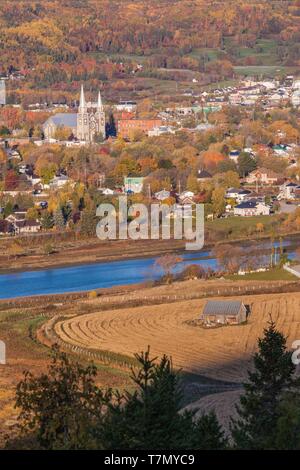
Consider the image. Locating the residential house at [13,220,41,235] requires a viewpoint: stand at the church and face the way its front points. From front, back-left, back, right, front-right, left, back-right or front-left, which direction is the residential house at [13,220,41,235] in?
front-right

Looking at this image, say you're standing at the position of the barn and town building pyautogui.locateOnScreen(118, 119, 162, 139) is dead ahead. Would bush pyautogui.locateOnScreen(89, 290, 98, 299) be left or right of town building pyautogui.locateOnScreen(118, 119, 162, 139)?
left

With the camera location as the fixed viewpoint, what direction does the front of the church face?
facing the viewer and to the right of the viewer

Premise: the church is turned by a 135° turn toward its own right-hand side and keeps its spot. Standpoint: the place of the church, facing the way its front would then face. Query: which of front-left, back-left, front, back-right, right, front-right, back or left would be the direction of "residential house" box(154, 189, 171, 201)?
left

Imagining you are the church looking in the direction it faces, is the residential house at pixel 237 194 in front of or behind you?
in front

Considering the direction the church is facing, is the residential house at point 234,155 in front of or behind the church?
in front

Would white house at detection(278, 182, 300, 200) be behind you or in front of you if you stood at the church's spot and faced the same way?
in front

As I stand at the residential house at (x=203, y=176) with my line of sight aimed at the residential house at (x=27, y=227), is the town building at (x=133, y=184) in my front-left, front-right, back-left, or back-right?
front-right

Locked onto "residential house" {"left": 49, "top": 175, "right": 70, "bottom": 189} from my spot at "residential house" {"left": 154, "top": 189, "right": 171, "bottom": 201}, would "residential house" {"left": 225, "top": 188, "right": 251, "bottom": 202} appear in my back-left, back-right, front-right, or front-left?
back-right

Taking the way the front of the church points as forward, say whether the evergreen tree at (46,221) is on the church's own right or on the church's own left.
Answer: on the church's own right
